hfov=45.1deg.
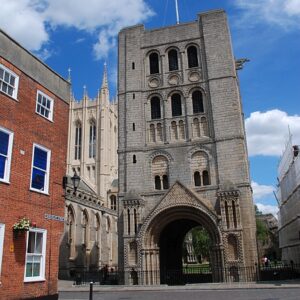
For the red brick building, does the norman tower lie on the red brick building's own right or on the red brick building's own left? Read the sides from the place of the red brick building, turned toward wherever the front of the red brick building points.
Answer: on the red brick building's own left

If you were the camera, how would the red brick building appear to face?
facing the viewer and to the right of the viewer

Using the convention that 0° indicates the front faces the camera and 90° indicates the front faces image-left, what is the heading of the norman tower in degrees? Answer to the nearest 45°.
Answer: approximately 0°

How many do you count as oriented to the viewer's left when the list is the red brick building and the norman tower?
0

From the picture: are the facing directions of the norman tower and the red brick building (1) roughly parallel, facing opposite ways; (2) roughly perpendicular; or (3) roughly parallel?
roughly perpendicular
